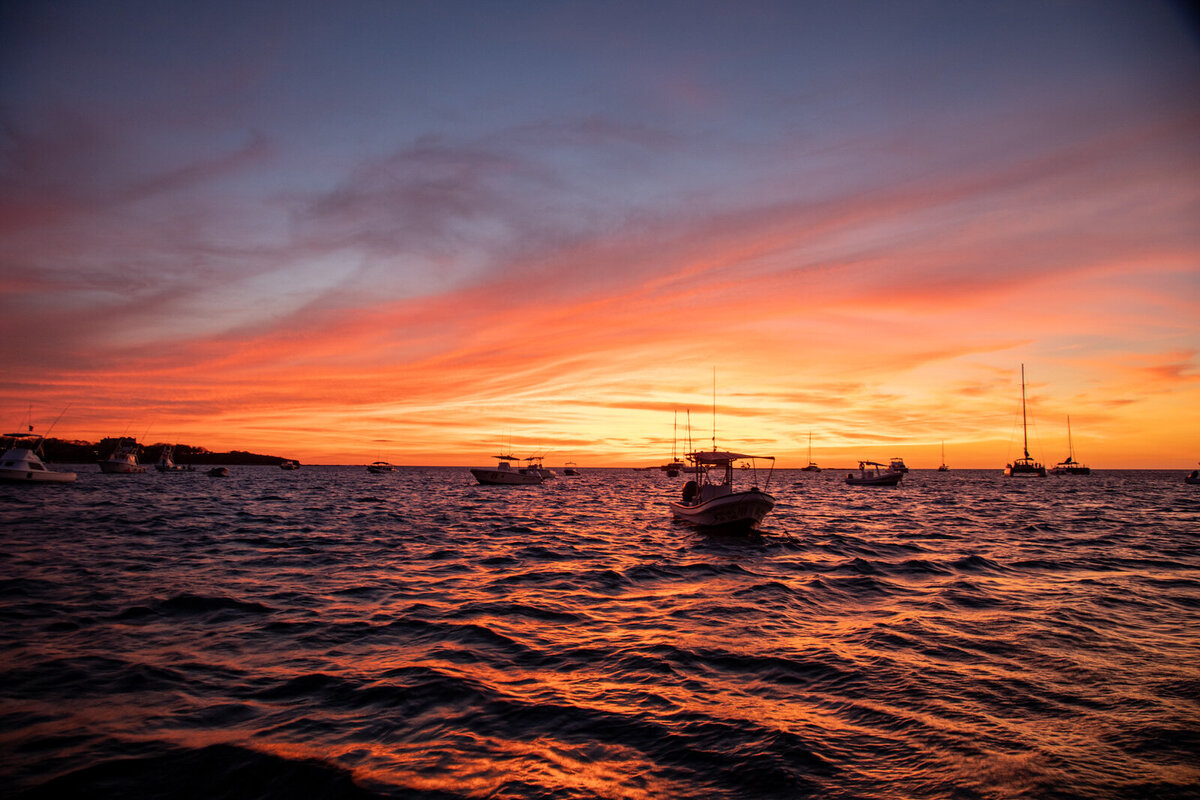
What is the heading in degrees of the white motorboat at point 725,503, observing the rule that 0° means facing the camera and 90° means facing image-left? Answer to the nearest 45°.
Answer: approximately 315°
